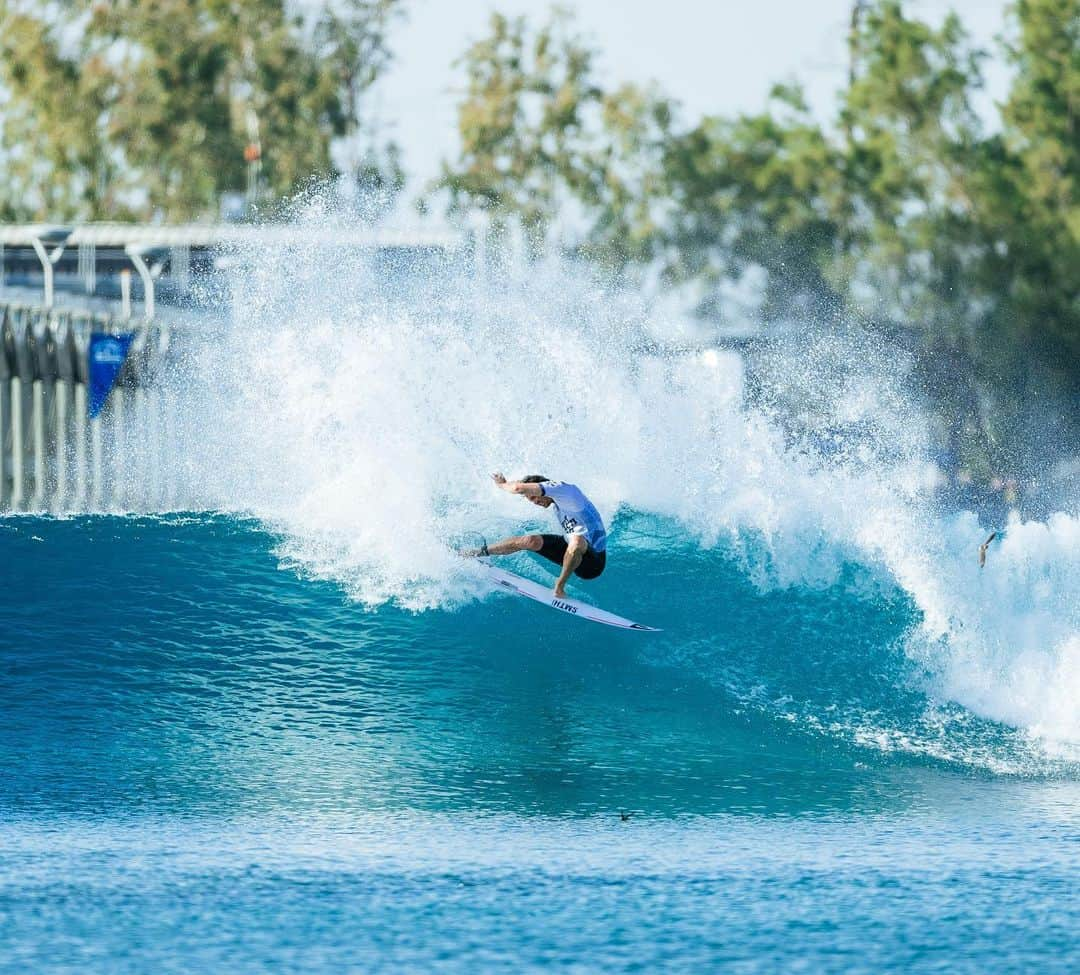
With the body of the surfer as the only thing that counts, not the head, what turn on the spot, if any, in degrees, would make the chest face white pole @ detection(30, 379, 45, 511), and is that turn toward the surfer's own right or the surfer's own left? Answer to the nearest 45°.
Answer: approximately 45° to the surfer's own right

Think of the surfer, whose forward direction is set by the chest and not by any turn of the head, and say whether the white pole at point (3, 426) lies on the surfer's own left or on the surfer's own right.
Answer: on the surfer's own right

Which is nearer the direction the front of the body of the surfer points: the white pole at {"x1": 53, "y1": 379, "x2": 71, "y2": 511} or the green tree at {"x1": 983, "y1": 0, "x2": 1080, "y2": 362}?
the white pole

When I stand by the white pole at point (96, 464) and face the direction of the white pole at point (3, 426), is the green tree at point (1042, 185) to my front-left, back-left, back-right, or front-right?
back-right

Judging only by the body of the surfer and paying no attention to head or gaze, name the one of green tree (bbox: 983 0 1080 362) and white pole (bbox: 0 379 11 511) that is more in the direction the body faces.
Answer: the white pole

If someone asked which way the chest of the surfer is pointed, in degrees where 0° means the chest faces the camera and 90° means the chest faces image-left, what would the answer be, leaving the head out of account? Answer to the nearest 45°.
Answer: approximately 90°

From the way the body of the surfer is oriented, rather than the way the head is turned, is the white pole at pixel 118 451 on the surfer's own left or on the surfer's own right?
on the surfer's own right

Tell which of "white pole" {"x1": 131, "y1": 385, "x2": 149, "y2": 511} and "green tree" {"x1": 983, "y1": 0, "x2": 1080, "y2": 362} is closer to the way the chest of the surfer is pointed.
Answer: the white pole
